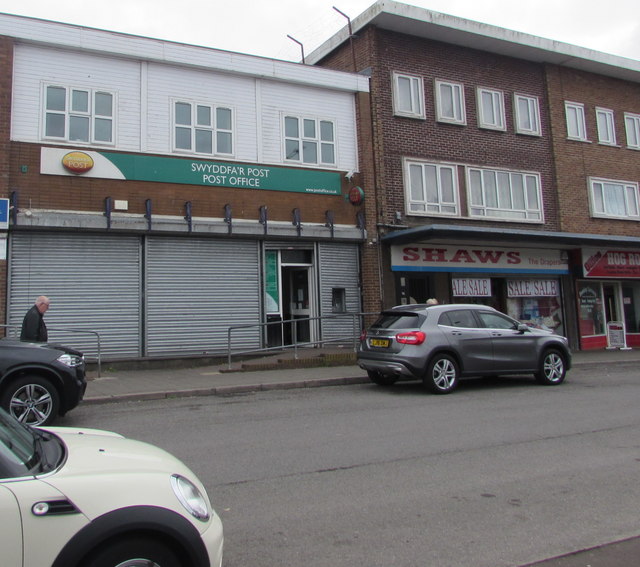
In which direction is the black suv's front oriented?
to the viewer's right

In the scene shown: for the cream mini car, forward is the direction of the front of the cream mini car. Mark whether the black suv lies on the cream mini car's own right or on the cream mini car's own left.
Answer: on the cream mini car's own left

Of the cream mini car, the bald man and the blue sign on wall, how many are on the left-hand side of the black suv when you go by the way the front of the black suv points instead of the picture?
2

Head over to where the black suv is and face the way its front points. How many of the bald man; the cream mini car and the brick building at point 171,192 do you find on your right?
1

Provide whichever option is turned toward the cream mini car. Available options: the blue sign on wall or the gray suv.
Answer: the blue sign on wall

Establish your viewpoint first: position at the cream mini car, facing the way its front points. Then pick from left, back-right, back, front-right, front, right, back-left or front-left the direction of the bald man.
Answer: left

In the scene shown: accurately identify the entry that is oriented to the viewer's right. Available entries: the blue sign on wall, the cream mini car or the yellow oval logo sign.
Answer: the cream mini car

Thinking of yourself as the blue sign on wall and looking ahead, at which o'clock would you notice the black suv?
The black suv is roughly at 12 o'clock from the blue sign on wall.

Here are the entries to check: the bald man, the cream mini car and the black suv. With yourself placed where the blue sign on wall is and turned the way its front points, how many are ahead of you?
3

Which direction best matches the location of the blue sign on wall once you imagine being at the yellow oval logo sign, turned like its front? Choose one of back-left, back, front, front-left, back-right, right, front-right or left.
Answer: right

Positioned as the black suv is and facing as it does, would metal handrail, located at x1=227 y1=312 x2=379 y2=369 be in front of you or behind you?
in front

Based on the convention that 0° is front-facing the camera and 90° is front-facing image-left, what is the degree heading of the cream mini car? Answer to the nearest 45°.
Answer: approximately 270°

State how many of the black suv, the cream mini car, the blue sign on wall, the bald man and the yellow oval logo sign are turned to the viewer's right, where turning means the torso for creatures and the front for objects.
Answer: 3

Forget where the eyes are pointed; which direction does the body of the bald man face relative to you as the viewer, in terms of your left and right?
facing to the right of the viewer
